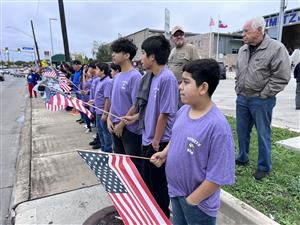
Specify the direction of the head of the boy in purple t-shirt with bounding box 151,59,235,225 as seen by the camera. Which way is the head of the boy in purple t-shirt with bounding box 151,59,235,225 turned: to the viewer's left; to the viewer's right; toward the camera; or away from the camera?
to the viewer's left

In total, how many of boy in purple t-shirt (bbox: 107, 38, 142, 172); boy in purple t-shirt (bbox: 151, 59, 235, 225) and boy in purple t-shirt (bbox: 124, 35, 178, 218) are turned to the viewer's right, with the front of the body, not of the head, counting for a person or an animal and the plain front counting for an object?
0

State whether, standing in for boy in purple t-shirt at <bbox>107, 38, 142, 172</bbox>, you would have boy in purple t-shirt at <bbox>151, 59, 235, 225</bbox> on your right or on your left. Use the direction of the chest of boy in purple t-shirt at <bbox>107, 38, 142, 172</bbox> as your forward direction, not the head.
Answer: on your left

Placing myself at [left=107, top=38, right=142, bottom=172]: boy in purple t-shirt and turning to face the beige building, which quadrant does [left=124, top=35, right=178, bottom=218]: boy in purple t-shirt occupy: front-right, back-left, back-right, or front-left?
back-right

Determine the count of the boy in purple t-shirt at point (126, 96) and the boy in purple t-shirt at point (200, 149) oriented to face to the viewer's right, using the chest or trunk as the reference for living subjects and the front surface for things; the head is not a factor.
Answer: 0

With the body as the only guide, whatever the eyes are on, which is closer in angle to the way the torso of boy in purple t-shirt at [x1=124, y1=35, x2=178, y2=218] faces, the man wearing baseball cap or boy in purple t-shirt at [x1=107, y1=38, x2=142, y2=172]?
the boy in purple t-shirt

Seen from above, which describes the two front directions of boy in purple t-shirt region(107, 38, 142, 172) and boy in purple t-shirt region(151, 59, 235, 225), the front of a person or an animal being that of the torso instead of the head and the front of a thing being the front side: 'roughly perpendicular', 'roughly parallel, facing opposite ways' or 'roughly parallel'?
roughly parallel

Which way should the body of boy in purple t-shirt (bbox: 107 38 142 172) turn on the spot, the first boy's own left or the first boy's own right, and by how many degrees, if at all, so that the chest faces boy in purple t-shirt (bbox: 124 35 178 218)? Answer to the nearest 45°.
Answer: approximately 90° to the first boy's own left

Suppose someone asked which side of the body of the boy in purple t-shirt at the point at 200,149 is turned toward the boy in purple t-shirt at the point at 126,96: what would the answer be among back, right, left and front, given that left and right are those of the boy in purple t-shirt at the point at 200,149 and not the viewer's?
right

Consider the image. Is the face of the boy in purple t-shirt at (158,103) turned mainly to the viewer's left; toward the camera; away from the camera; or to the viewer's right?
to the viewer's left

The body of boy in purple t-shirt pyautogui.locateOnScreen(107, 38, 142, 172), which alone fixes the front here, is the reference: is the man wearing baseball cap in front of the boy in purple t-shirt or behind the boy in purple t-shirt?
behind

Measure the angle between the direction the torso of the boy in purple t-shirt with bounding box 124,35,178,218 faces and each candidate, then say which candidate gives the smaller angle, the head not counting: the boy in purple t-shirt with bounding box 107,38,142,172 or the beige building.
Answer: the boy in purple t-shirt

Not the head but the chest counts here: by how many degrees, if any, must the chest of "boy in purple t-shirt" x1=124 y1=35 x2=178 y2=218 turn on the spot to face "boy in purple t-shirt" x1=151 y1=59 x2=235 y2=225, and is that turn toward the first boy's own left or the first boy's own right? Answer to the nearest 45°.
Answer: approximately 90° to the first boy's own left

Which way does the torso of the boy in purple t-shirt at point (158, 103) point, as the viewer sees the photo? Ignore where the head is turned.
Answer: to the viewer's left

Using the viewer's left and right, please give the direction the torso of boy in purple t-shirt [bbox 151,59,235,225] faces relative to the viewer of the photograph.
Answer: facing the viewer and to the left of the viewer
